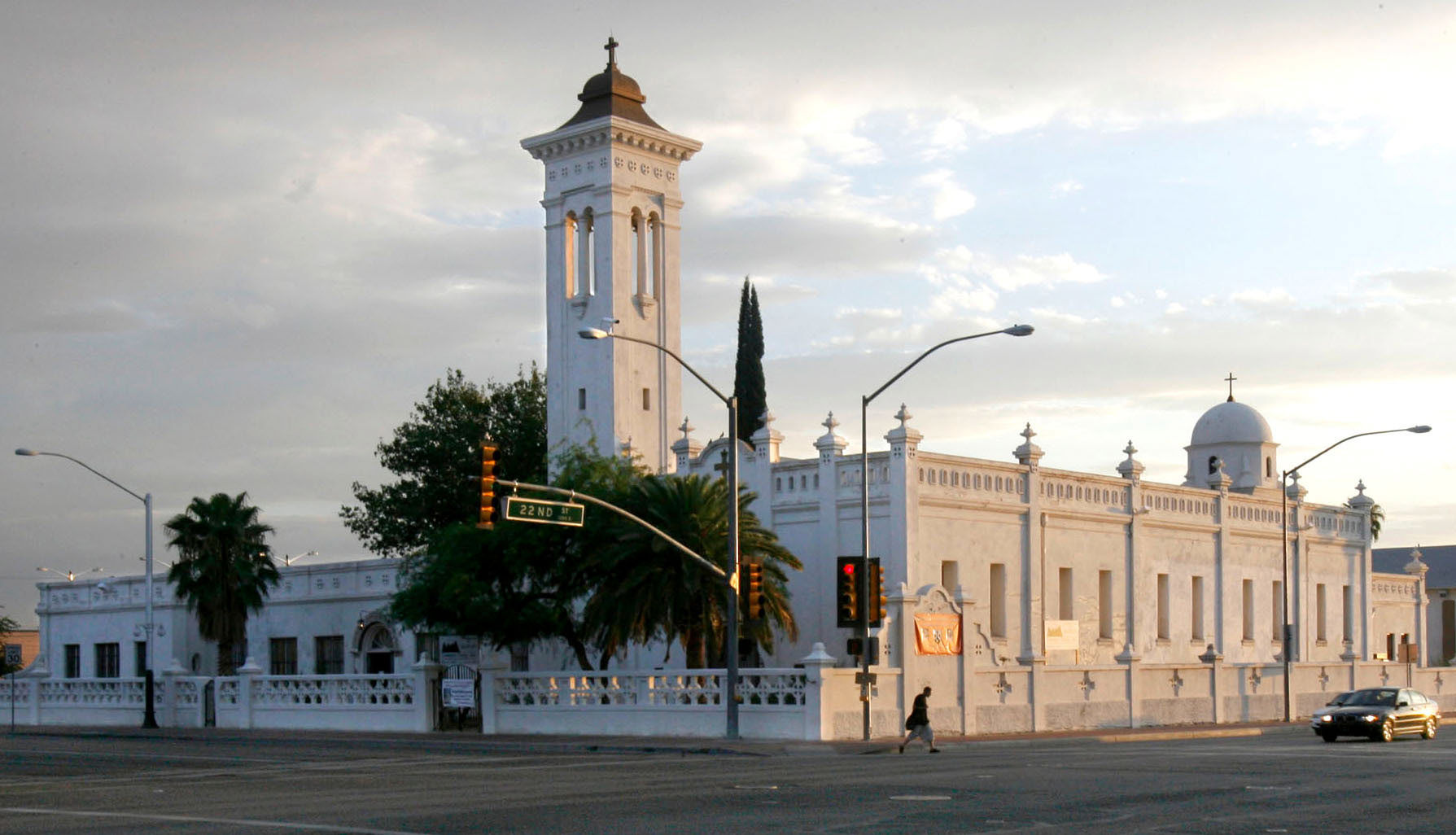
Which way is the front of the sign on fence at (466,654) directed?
toward the camera

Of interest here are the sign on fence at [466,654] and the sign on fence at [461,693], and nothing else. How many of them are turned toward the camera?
2

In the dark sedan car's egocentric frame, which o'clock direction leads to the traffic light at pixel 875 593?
The traffic light is roughly at 1 o'clock from the dark sedan car.

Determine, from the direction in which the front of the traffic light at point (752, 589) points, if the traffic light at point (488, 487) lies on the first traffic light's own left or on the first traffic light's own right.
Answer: on the first traffic light's own right

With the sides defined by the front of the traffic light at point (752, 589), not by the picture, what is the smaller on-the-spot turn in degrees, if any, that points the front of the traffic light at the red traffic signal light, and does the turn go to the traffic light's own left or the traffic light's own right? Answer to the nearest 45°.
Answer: approximately 45° to the traffic light's own left

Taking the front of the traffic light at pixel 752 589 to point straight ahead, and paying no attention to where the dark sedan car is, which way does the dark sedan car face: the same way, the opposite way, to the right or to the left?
to the right

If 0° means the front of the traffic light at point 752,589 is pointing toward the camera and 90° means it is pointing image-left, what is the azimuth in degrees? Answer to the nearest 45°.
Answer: approximately 315°

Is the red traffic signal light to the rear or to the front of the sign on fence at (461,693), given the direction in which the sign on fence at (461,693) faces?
to the front

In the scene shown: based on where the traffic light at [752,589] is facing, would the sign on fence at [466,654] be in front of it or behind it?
behind

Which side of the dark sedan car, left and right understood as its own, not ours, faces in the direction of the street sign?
front

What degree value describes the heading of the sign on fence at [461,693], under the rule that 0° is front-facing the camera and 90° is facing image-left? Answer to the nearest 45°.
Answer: approximately 0°
